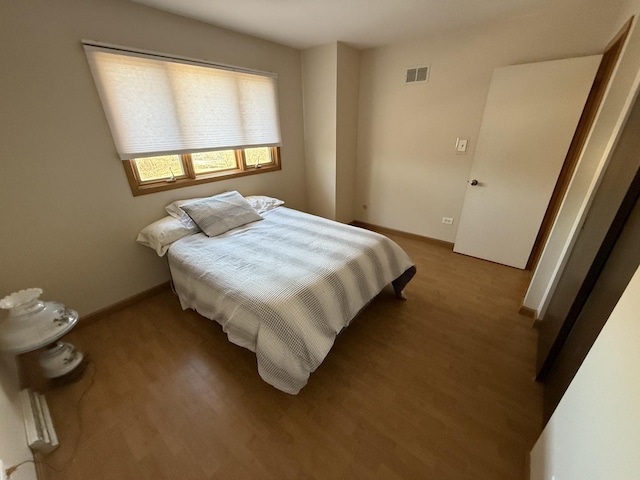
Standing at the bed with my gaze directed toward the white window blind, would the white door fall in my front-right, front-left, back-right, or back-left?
back-right

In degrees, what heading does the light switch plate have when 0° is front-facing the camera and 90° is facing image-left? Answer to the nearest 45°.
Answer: approximately 0°

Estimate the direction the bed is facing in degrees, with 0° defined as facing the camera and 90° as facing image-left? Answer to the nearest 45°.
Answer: approximately 315°

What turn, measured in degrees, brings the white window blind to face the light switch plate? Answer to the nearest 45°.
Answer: approximately 45° to its left

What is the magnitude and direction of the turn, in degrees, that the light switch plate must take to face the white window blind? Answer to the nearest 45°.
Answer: approximately 45° to its right

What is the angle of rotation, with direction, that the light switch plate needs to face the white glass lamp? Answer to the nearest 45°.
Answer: approximately 45° to its right

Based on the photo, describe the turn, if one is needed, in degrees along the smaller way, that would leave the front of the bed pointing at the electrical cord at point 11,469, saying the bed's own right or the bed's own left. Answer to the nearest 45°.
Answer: approximately 90° to the bed's own right

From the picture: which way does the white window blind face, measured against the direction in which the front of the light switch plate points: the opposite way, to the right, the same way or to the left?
to the left

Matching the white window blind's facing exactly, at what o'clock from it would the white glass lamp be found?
The white glass lamp is roughly at 3 o'clock from the white window blind.

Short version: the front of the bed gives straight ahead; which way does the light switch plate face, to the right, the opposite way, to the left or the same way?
to the right
